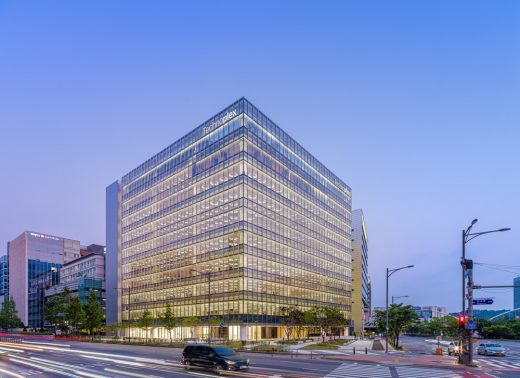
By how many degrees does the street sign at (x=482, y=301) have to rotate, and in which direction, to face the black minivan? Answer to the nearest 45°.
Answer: approximately 45° to its right

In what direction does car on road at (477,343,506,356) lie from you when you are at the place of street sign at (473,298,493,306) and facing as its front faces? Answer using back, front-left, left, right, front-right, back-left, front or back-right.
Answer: back
